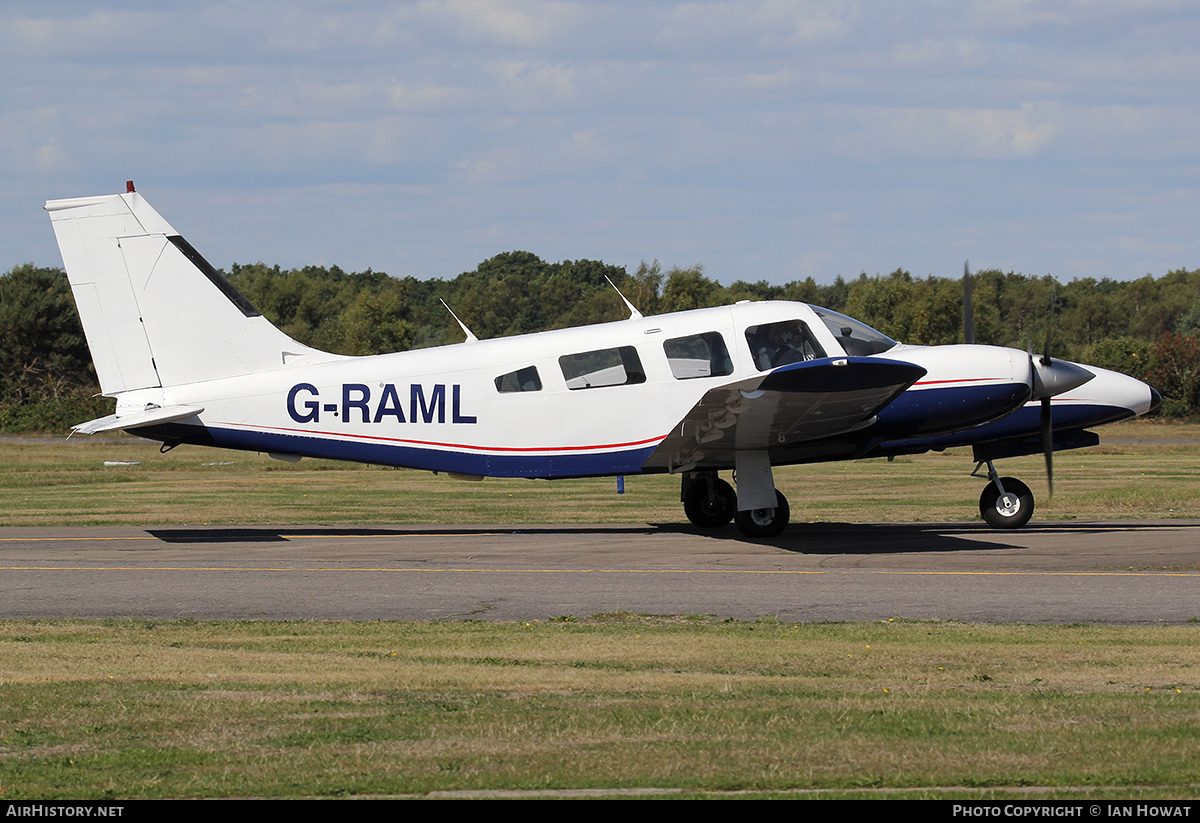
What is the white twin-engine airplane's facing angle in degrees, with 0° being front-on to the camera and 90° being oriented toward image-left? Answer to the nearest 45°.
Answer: approximately 270°
